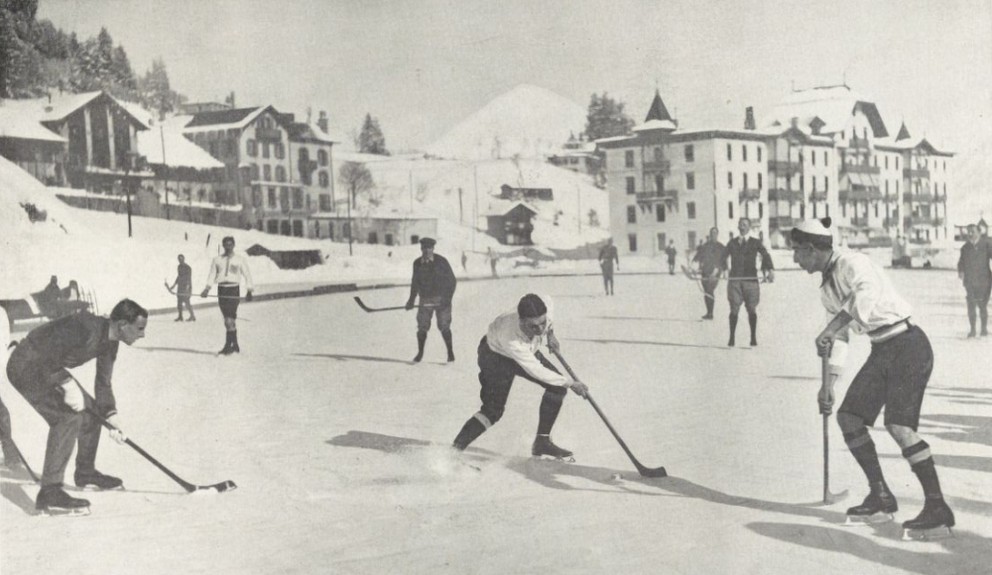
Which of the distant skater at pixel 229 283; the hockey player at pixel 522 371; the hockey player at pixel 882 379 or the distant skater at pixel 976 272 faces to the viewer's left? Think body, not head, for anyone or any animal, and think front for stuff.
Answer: the hockey player at pixel 882 379

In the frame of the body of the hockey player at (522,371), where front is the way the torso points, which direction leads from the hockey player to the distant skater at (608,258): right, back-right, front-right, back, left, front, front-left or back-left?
left

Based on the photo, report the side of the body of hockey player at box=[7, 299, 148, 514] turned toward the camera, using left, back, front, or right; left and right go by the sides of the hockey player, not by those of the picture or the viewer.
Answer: right

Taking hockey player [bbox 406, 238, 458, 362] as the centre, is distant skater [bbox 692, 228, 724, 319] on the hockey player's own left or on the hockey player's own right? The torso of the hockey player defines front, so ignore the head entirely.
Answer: on the hockey player's own left

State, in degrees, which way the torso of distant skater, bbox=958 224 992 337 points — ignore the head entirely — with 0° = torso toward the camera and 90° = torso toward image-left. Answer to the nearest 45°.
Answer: approximately 0°

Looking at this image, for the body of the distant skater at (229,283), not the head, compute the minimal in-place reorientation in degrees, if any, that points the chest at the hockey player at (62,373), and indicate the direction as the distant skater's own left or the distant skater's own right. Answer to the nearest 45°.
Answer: approximately 45° to the distant skater's own right

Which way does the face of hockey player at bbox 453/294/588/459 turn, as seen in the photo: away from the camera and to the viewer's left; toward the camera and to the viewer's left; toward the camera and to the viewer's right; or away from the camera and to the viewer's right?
toward the camera and to the viewer's right

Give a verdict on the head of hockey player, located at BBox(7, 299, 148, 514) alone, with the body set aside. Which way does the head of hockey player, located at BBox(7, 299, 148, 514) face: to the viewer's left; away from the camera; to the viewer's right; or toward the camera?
to the viewer's right

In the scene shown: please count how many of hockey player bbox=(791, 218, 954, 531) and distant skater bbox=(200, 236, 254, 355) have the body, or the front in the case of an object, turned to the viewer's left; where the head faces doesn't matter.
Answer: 1

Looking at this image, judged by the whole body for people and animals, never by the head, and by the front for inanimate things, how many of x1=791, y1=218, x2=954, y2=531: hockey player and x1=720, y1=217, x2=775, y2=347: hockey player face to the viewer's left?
1

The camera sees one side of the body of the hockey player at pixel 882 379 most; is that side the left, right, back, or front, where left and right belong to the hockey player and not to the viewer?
left

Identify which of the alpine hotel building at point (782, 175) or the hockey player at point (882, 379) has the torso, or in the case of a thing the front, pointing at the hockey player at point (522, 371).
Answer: the hockey player at point (882, 379)
